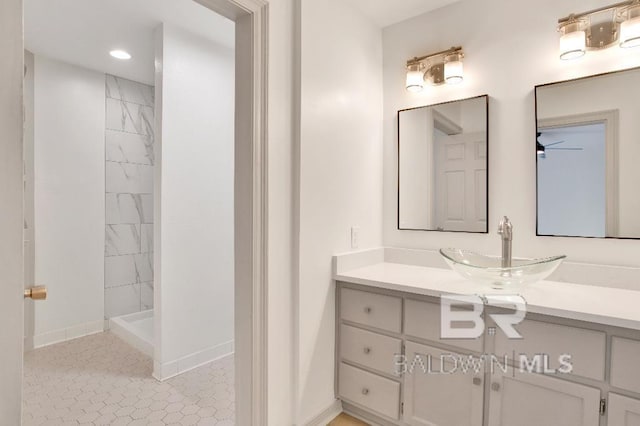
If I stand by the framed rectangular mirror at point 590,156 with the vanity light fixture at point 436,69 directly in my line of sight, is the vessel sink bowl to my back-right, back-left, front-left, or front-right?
front-left

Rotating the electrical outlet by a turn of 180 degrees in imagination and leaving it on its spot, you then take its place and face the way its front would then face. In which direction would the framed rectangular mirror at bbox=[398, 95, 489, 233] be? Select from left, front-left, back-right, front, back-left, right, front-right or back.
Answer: back-right

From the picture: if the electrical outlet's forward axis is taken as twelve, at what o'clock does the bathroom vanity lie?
The bathroom vanity is roughly at 12 o'clock from the electrical outlet.

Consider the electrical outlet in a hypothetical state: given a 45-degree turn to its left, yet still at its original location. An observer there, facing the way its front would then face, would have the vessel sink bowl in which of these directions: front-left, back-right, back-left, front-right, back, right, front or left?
front-right

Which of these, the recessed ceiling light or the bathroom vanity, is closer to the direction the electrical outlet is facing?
the bathroom vanity

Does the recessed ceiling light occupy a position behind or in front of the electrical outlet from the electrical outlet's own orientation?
behind

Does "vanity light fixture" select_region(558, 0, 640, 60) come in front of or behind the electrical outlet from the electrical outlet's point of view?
in front

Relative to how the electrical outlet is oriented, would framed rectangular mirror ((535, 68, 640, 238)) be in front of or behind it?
in front

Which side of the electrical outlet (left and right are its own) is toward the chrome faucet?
front
